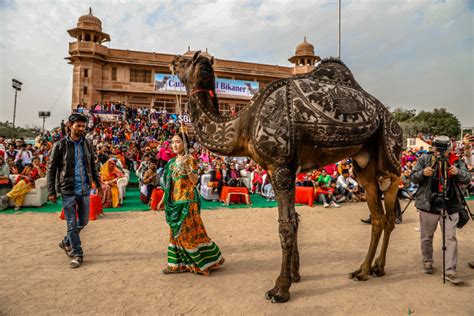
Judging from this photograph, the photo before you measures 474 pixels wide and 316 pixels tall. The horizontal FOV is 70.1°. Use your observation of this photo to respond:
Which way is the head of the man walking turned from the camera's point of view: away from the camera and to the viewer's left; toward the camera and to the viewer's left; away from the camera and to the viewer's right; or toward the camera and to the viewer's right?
toward the camera and to the viewer's right

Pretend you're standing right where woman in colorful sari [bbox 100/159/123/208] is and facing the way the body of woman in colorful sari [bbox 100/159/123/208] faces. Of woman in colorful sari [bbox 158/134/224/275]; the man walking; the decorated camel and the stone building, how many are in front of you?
3

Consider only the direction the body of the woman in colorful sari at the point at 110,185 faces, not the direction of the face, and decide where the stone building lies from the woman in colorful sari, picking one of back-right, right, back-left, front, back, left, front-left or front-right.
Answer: back

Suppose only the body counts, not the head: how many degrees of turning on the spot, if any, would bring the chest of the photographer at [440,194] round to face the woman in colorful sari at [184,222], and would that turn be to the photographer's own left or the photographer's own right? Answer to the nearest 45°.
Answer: approximately 45° to the photographer's own right

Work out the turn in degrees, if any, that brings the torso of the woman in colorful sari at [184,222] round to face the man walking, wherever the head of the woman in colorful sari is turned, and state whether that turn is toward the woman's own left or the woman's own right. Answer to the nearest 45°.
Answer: approximately 45° to the woman's own right

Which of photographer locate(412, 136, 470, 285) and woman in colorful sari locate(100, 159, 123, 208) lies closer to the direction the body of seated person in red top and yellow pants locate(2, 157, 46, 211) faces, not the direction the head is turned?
the photographer

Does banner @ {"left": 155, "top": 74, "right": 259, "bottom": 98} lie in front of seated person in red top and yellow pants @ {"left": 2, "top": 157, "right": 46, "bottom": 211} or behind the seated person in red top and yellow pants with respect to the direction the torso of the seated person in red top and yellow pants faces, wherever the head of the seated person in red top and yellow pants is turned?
behind

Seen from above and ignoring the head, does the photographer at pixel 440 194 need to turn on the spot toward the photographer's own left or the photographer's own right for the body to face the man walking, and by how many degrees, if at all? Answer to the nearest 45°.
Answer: approximately 45° to the photographer's own right

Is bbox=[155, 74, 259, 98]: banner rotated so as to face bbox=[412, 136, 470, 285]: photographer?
yes
